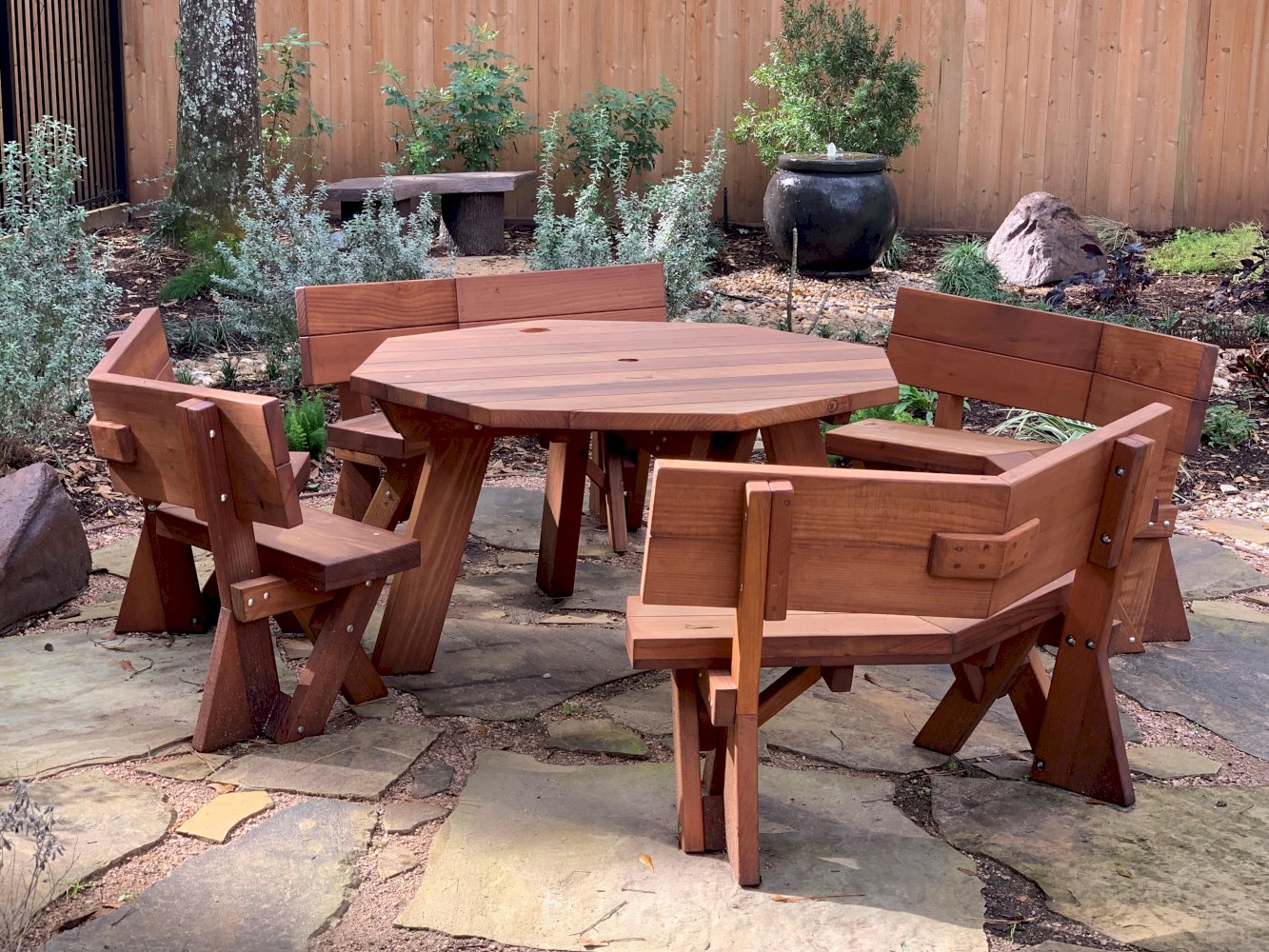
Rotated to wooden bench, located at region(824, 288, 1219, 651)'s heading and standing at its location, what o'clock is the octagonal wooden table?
The octagonal wooden table is roughly at 12 o'clock from the wooden bench.

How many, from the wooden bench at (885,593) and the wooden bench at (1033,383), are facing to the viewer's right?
0

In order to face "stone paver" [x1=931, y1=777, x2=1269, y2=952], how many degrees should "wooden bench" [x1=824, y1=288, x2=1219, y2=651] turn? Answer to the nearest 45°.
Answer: approximately 45° to its left

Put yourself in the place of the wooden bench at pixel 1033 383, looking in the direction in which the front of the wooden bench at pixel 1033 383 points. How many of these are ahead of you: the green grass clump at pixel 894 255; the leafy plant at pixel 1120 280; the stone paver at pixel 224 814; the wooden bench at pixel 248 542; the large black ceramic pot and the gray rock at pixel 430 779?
3

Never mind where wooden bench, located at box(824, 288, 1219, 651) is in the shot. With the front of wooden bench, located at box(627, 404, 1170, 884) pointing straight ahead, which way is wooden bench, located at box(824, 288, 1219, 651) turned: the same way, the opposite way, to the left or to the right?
to the left

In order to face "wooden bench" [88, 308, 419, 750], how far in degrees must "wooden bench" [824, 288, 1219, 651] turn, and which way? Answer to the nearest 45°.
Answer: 0° — it already faces it

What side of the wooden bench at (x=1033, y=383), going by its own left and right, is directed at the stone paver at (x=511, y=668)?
front

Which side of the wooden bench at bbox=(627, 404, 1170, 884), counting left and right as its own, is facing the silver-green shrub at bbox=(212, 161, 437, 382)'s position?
front

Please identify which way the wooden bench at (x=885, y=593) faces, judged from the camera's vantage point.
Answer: facing away from the viewer and to the left of the viewer

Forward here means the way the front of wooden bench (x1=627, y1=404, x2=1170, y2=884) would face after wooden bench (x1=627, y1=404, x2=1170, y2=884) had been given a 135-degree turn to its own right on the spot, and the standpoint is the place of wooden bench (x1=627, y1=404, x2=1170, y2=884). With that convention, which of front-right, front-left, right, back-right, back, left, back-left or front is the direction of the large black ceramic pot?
left

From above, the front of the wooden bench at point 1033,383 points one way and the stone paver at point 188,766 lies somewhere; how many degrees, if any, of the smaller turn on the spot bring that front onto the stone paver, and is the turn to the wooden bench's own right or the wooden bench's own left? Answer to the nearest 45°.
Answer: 0° — it already faces it

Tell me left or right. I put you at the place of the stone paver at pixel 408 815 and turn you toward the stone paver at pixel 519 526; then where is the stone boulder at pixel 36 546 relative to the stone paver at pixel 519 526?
left

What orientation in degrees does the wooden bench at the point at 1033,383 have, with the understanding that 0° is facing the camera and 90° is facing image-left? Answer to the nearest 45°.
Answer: approximately 45°

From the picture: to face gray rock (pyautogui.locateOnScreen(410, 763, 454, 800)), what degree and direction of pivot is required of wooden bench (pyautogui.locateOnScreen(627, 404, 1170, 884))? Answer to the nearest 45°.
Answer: approximately 45° to its left

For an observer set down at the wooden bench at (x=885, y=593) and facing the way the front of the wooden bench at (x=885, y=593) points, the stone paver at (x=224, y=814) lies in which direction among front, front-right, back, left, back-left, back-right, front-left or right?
front-left

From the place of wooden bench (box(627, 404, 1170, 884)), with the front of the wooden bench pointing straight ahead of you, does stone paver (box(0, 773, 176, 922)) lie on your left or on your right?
on your left
